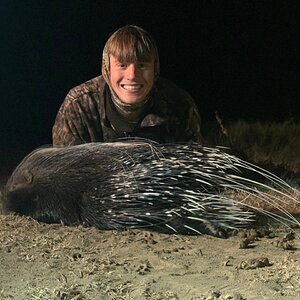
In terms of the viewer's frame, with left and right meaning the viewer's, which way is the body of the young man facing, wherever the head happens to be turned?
facing the viewer

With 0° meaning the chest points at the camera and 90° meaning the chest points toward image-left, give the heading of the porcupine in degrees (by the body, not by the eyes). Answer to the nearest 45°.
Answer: approximately 90°

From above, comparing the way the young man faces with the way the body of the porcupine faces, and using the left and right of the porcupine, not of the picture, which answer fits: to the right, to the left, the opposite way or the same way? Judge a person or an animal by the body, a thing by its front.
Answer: to the left

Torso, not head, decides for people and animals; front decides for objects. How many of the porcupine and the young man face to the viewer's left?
1
